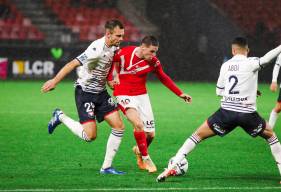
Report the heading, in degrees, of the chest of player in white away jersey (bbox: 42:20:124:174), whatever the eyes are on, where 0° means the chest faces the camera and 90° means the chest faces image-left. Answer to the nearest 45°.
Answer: approximately 315°

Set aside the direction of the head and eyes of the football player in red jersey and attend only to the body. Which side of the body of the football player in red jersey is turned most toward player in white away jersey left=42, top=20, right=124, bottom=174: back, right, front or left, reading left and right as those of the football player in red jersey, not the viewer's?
right

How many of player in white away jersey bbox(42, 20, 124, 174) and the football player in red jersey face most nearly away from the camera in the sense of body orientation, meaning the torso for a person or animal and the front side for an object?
0

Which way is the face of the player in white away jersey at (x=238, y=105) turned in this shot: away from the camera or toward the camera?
away from the camera

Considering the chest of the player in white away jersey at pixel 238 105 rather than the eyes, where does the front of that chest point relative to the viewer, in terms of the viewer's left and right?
facing away from the viewer

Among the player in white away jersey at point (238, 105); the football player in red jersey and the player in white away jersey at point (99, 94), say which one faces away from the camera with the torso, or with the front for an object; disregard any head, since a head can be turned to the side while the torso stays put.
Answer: the player in white away jersey at point (238, 105)

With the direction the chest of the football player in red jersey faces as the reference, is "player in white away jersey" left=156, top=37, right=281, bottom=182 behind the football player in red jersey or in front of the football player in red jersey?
in front

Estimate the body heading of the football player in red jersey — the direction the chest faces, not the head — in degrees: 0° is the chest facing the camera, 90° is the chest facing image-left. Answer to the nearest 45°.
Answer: approximately 315°

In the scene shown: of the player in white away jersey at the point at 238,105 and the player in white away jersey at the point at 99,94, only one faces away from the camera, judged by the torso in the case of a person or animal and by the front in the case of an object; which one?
the player in white away jersey at the point at 238,105
